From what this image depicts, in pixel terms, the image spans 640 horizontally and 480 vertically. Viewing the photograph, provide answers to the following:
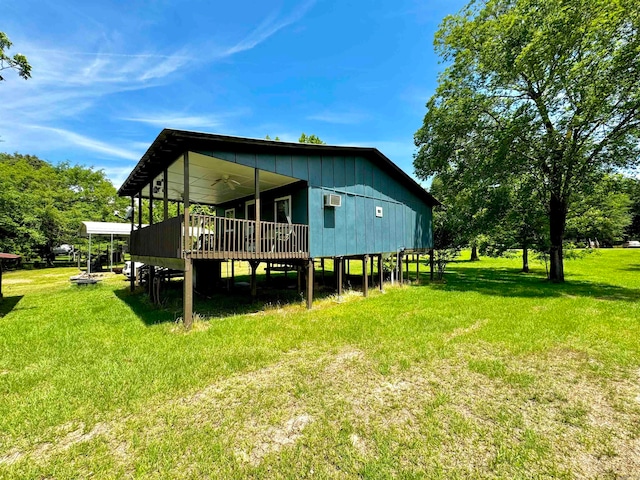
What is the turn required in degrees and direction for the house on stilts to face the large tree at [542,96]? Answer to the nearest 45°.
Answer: approximately 135° to its left

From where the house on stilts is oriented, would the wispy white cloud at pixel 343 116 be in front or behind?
behind
